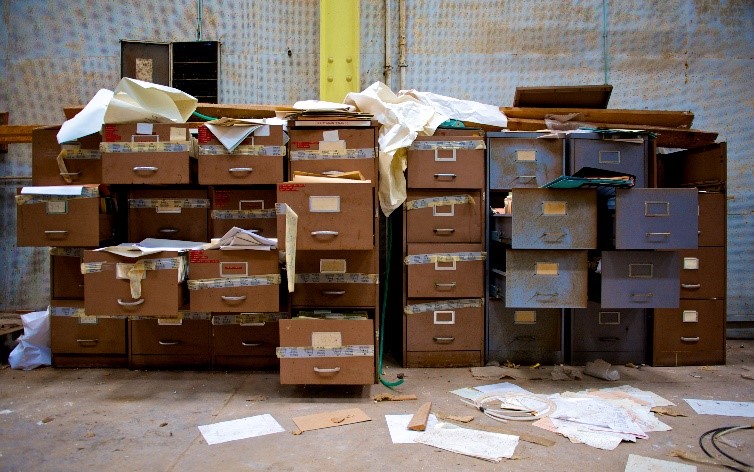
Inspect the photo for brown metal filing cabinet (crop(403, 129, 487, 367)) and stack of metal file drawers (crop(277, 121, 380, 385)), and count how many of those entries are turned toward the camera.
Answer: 2

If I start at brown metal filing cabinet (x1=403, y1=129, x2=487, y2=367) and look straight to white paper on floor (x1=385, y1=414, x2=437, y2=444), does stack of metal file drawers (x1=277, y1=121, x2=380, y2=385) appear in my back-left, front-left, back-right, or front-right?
front-right

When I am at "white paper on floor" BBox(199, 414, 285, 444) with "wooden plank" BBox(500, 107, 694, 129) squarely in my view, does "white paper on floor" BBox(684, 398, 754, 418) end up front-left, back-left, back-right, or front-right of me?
front-right

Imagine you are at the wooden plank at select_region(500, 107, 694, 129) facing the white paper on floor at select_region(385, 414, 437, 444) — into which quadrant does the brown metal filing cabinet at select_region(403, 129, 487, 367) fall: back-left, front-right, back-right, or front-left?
front-right

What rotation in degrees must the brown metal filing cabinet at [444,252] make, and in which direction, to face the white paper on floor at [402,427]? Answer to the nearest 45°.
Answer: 0° — it already faces it

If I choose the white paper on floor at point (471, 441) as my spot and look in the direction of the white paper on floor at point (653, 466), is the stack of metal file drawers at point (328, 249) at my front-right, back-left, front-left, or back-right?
back-left

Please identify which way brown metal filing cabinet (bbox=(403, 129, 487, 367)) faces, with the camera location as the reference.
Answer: facing the viewer

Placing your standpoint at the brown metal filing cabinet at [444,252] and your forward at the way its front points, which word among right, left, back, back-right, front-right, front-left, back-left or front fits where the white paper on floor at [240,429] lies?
front-right

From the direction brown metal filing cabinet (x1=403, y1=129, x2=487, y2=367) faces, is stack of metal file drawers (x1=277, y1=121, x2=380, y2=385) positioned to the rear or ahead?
ahead

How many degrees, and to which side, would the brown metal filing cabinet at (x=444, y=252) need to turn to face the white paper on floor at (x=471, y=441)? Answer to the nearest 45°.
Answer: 0° — it already faces it

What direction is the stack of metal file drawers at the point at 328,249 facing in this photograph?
toward the camera

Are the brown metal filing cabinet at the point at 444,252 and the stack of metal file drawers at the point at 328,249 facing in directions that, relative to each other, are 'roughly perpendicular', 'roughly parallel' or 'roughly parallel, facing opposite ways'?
roughly parallel

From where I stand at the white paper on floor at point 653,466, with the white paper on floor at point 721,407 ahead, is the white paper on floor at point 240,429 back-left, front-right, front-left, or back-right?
back-left

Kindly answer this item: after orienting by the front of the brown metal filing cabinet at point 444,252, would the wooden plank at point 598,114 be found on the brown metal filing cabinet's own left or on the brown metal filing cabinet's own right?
on the brown metal filing cabinet's own left

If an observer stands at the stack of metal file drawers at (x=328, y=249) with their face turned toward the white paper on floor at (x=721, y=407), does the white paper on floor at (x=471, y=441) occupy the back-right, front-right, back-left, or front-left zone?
front-right

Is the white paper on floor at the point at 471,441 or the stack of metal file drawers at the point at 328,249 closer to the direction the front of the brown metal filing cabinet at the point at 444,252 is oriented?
the white paper on floor

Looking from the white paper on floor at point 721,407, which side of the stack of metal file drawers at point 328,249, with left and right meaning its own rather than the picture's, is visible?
left
